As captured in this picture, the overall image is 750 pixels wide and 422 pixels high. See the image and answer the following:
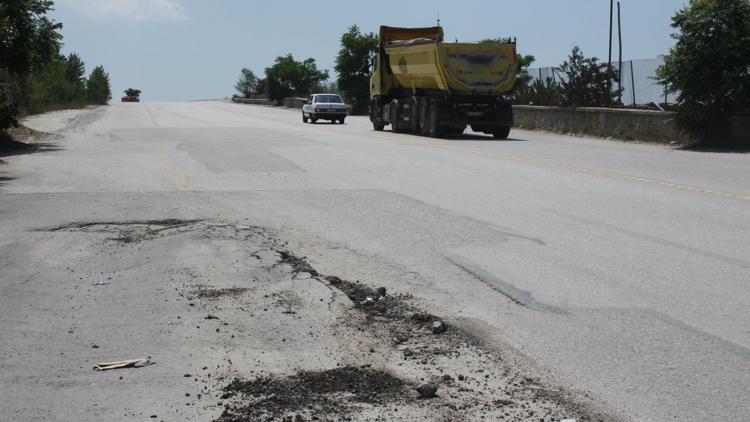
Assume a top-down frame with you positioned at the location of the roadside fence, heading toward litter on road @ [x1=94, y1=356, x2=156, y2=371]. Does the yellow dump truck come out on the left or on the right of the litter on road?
right

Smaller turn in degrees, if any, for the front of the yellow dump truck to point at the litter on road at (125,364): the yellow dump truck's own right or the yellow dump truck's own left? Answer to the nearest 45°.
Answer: approximately 135° to the yellow dump truck's own left

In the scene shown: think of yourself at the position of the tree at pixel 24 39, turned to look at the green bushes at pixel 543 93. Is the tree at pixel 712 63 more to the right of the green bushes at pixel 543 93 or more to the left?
right

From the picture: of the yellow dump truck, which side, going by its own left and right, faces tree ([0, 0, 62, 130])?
left

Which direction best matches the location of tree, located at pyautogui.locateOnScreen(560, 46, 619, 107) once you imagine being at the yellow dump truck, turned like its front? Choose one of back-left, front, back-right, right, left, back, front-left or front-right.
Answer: right

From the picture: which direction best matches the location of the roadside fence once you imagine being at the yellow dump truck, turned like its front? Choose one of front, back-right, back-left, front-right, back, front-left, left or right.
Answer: right

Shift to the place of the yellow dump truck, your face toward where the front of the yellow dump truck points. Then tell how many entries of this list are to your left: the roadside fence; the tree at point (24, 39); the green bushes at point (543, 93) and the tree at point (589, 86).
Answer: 1

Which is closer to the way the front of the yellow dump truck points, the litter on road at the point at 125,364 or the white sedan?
the white sedan

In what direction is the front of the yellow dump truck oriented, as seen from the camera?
facing away from the viewer and to the left of the viewer

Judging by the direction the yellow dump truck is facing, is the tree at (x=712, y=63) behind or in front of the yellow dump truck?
behind

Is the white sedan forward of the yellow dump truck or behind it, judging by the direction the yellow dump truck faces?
forward

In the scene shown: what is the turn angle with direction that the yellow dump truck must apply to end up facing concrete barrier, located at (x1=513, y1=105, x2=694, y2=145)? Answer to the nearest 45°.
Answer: approximately 90° to its right

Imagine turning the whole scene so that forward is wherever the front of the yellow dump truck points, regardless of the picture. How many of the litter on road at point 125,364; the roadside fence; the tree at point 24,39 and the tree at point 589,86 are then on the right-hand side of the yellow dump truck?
2
